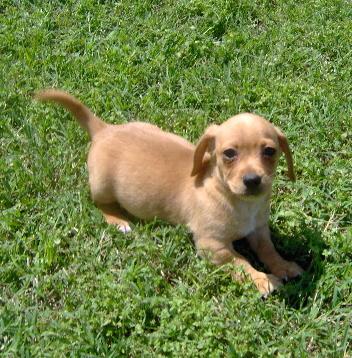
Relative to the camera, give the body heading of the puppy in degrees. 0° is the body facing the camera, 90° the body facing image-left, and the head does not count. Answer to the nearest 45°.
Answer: approximately 315°
